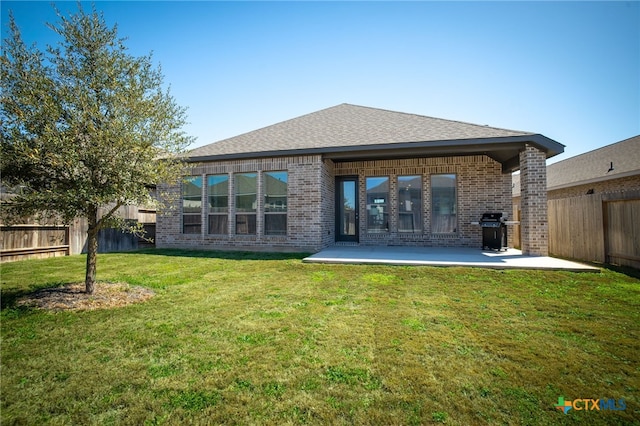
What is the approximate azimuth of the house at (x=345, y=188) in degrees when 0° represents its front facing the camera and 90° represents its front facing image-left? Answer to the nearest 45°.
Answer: approximately 180°

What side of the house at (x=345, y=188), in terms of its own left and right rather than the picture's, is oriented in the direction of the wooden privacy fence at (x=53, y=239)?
left

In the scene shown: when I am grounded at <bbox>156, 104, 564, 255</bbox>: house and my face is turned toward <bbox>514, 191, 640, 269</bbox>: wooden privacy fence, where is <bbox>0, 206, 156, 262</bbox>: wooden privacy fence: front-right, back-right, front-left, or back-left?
back-right
